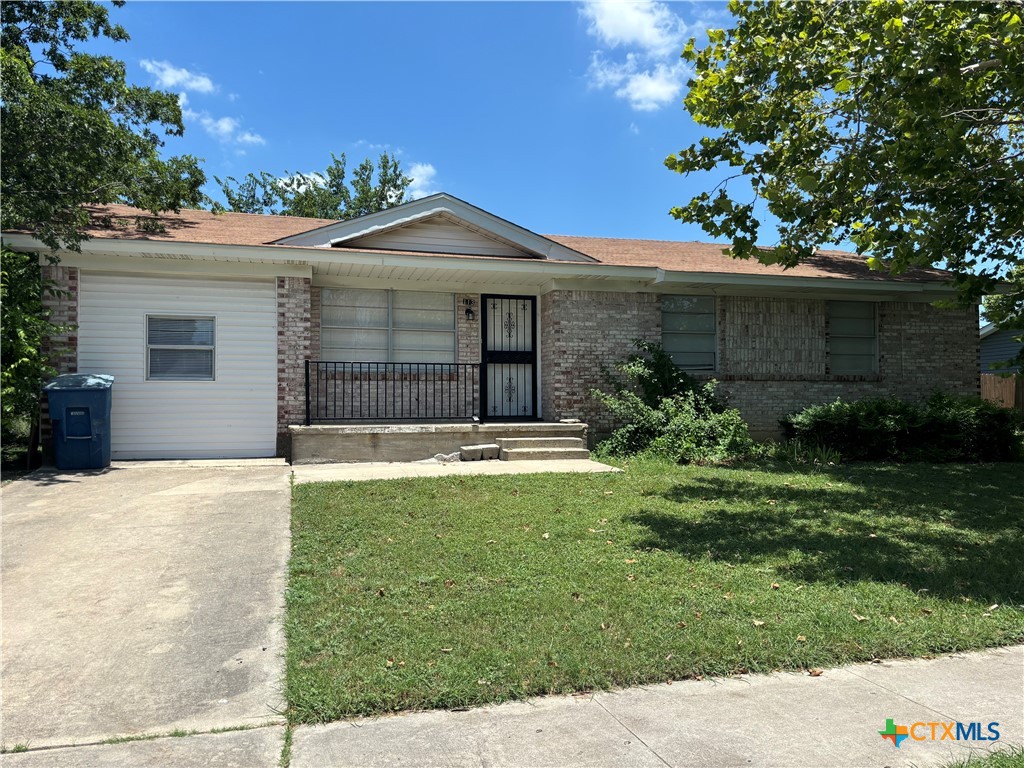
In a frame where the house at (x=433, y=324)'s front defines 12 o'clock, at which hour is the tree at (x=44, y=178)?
The tree is roughly at 2 o'clock from the house.

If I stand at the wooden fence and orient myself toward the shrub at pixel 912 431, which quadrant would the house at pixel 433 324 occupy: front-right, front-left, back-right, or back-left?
front-right

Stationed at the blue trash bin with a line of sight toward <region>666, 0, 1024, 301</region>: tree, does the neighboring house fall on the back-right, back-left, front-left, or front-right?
front-left

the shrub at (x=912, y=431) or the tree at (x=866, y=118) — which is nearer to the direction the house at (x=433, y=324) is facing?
the tree

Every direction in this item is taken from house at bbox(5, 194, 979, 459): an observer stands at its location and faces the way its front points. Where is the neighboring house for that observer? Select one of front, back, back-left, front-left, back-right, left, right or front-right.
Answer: back-left

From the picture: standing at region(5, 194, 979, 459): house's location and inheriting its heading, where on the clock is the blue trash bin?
The blue trash bin is roughly at 2 o'clock from the house.

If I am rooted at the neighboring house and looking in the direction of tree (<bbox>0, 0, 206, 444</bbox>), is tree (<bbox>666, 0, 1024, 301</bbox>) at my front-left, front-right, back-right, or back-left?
front-left

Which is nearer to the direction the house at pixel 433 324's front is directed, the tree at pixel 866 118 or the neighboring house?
the tree

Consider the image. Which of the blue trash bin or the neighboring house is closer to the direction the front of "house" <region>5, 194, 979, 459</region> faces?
the blue trash bin

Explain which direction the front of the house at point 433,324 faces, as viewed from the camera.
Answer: facing the viewer

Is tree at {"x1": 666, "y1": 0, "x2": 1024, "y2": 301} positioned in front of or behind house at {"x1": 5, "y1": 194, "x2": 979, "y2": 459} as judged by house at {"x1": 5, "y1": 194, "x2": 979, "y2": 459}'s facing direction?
in front

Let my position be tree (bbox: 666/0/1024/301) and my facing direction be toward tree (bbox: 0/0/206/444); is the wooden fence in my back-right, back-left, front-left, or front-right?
back-right
